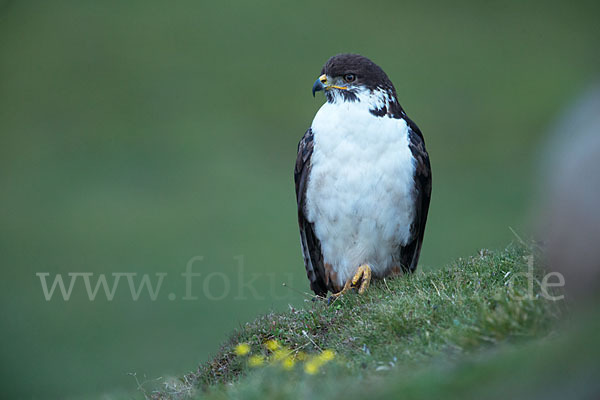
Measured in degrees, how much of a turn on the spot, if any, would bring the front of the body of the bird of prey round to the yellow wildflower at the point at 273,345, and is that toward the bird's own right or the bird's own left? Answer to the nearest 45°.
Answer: approximately 45° to the bird's own right

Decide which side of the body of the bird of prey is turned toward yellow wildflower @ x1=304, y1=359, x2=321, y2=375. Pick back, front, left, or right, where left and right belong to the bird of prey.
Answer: front

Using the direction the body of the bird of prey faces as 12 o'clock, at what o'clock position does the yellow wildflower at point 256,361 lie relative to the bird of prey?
The yellow wildflower is roughly at 1 o'clock from the bird of prey.

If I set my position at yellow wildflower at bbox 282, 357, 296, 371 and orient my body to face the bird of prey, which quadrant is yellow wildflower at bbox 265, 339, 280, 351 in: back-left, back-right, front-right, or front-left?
front-left

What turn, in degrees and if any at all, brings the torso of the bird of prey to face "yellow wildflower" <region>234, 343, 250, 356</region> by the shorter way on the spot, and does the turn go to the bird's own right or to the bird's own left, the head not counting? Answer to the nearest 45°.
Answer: approximately 45° to the bird's own right

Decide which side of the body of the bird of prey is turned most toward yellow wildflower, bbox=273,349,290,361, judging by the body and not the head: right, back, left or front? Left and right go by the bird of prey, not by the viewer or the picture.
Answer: front

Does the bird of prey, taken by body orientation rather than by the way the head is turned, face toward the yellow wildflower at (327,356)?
yes

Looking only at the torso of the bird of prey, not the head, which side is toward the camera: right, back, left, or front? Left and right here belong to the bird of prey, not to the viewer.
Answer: front
